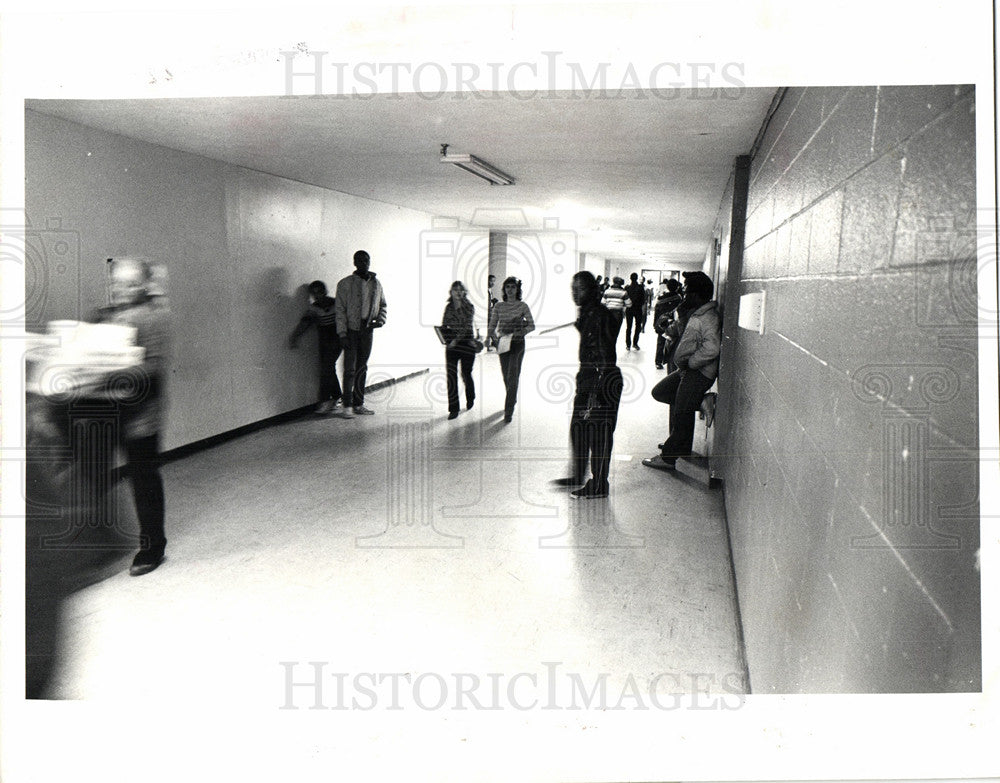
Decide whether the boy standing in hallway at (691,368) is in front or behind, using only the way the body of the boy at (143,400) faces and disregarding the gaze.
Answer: behind

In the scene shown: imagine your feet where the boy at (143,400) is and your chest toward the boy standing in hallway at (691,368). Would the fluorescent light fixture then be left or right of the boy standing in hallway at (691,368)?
left

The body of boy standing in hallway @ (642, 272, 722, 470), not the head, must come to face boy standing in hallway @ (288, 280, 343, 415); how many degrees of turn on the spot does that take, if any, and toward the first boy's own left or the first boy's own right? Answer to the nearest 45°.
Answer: approximately 45° to the first boy's own right

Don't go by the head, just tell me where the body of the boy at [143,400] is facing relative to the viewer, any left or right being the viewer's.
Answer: facing the viewer and to the left of the viewer

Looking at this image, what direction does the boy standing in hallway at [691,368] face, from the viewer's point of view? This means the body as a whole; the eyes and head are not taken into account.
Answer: to the viewer's left

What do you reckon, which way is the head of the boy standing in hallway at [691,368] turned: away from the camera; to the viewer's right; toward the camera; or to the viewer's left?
to the viewer's left

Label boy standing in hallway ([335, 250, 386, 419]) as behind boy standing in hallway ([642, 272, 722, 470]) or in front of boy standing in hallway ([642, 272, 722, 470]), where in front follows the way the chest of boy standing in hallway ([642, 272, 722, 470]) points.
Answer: in front

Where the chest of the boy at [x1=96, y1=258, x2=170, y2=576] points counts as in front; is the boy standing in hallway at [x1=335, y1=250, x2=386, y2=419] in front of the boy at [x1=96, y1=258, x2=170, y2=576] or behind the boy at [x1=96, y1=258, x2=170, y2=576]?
behind
